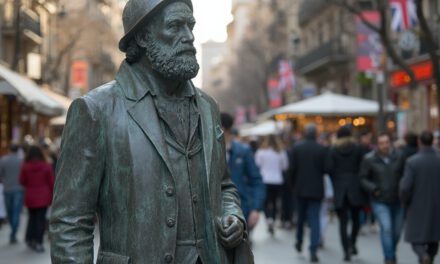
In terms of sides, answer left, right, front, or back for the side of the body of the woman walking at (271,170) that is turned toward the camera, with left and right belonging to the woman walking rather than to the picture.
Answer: back

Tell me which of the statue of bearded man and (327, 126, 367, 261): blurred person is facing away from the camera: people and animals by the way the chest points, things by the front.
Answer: the blurred person

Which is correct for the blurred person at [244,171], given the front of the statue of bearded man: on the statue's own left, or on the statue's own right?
on the statue's own left

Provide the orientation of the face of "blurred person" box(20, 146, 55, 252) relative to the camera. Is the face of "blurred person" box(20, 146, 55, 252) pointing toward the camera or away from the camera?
away from the camera

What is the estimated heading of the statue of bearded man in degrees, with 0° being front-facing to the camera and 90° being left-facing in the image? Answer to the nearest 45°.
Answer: approximately 315°

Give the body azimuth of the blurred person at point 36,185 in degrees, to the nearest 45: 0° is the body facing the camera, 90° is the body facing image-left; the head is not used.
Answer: approximately 180°

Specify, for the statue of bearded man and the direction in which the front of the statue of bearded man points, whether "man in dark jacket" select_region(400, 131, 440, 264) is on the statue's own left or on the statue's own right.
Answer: on the statue's own left
